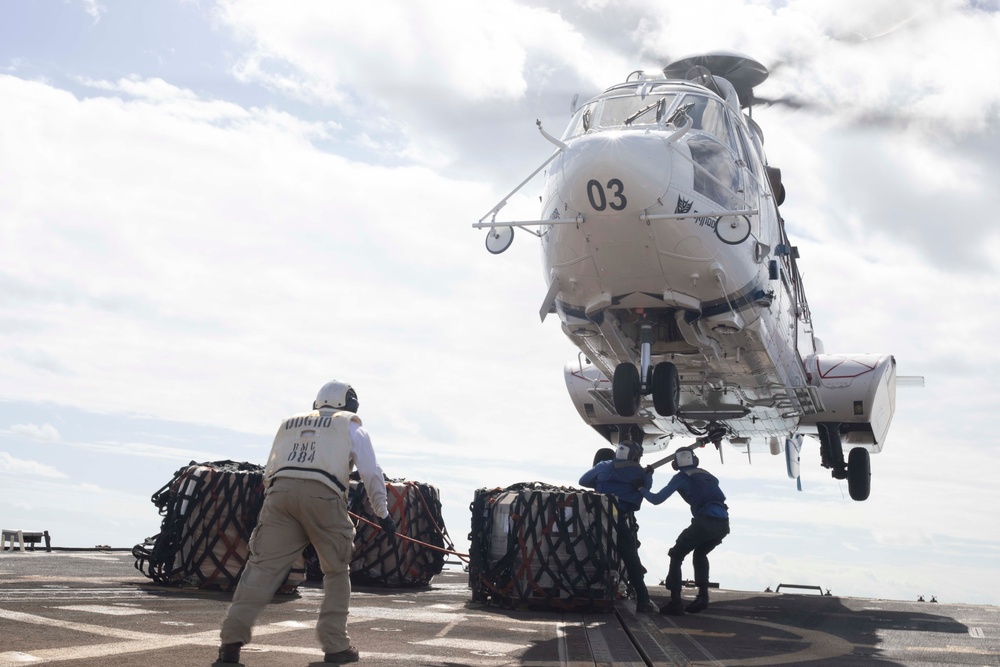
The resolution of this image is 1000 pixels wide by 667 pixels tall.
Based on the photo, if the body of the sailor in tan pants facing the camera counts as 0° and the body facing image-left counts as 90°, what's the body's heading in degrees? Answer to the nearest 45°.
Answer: approximately 225°

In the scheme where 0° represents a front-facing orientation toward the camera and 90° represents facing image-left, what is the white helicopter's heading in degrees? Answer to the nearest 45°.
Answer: approximately 0°

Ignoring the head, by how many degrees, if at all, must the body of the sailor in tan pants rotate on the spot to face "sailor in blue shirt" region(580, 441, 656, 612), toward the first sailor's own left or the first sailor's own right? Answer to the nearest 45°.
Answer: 0° — they already face them

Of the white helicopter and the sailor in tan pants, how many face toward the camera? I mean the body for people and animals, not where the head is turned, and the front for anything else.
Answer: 1

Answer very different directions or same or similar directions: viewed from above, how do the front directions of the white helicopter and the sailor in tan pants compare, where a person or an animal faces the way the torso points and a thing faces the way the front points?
very different directions

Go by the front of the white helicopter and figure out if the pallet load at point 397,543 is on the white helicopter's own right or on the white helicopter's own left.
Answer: on the white helicopter's own right
